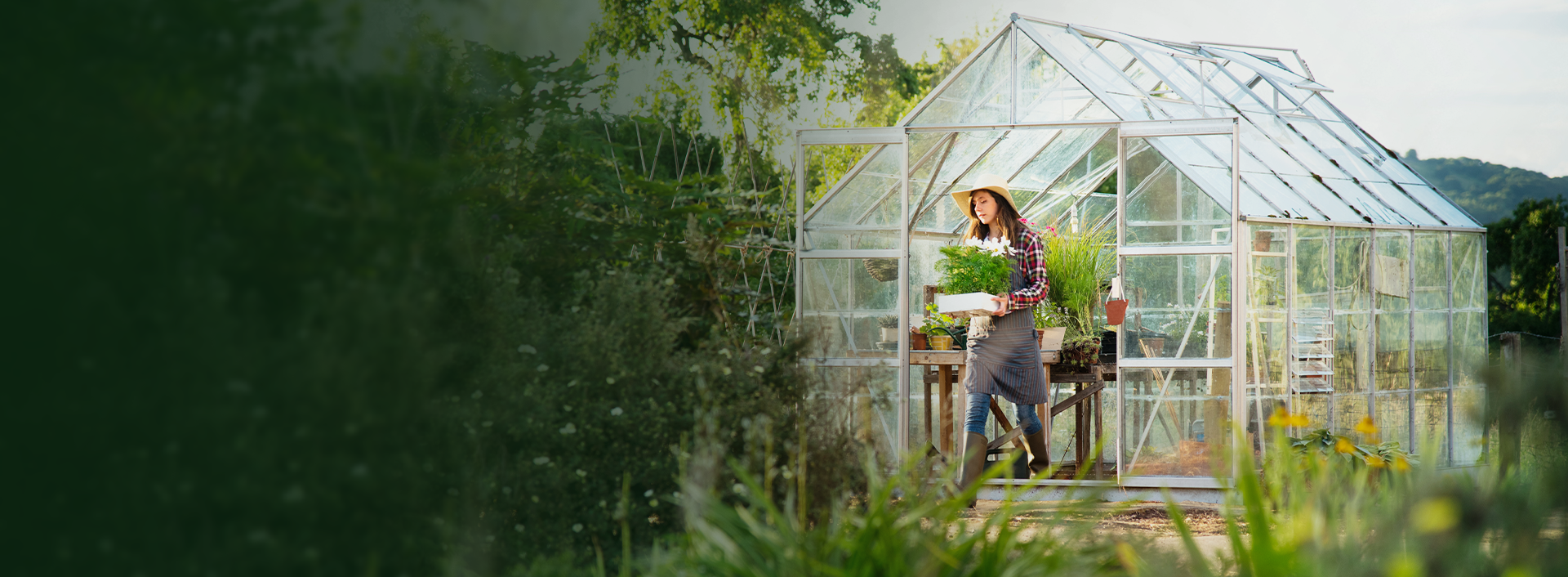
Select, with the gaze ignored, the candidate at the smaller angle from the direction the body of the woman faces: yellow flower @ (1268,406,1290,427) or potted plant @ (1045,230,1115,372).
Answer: the yellow flower

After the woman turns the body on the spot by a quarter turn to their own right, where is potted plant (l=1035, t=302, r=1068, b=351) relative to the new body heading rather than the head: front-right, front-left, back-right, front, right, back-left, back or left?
front-right

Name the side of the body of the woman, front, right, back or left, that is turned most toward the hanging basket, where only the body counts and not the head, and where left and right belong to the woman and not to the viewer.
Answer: right

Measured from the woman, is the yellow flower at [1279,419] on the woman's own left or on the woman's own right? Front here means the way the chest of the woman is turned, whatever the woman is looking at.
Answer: on the woman's own left

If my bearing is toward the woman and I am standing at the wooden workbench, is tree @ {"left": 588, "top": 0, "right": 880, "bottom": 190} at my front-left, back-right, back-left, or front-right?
back-right

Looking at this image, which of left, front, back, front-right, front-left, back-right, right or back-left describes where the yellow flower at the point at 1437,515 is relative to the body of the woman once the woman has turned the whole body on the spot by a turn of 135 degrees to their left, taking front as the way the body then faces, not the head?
right

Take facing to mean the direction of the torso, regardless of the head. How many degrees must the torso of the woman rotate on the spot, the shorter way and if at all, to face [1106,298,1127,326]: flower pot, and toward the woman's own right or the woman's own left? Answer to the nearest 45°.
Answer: approximately 180°

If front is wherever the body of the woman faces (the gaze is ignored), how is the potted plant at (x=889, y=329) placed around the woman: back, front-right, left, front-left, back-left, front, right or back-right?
right

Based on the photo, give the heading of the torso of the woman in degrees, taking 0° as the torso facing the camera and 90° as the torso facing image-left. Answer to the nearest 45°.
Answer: approximately 45°

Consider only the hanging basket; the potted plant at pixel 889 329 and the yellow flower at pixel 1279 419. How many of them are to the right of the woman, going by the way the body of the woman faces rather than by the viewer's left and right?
2

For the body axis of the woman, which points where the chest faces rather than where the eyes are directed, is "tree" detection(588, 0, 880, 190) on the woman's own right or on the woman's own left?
on the woman's own right

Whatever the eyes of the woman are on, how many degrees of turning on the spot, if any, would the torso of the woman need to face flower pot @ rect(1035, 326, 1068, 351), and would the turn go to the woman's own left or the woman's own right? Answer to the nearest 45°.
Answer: approximately 135° to the woman's own right
